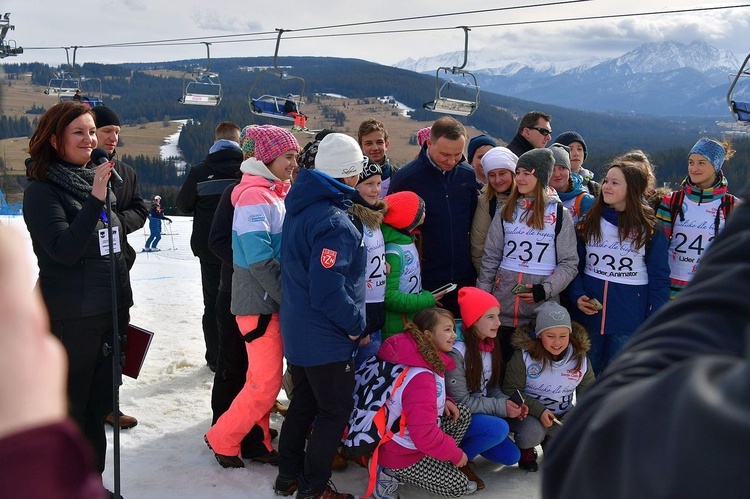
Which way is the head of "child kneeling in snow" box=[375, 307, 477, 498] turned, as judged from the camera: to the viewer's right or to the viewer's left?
to the viewer's right

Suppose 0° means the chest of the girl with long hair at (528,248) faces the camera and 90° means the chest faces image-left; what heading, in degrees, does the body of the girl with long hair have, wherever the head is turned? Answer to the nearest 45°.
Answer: approximately 45°

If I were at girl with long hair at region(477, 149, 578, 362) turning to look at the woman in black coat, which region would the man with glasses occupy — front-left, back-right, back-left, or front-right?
back-right

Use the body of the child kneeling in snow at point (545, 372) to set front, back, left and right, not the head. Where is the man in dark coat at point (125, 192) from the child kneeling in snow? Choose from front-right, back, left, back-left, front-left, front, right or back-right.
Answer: right

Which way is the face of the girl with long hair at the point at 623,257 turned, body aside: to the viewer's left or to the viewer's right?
to the viewer's left

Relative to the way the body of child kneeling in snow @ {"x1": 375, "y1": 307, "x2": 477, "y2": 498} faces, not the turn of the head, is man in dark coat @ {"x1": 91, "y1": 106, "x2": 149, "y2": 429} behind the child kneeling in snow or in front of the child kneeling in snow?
behind

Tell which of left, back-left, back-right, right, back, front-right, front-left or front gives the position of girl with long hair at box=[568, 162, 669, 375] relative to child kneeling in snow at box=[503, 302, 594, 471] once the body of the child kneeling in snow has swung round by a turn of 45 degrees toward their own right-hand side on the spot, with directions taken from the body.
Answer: back

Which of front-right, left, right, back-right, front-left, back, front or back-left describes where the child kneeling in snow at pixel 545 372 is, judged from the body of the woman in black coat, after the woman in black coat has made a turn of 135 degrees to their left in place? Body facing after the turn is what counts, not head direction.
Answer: right

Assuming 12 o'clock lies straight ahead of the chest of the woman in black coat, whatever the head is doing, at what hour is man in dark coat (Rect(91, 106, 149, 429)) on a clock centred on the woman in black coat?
The man in dark coat is roughly at 8 o'clock from the woman in black coat.
